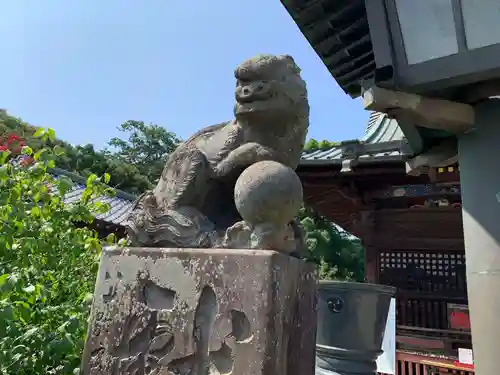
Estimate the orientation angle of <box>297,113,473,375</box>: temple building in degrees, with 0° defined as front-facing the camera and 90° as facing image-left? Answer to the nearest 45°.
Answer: approximately 0°

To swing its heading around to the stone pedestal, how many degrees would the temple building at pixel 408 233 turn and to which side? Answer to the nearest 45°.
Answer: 0° — it already faces it

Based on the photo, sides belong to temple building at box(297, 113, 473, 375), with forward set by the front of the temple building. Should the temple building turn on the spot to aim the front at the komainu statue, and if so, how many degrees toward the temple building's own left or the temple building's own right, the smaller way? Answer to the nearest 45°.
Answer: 0° — it already faces it

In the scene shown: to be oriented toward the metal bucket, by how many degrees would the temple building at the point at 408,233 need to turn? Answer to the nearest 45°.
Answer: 0° — it already faces it

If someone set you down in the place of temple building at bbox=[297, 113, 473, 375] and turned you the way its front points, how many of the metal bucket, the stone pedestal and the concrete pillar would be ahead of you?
3
